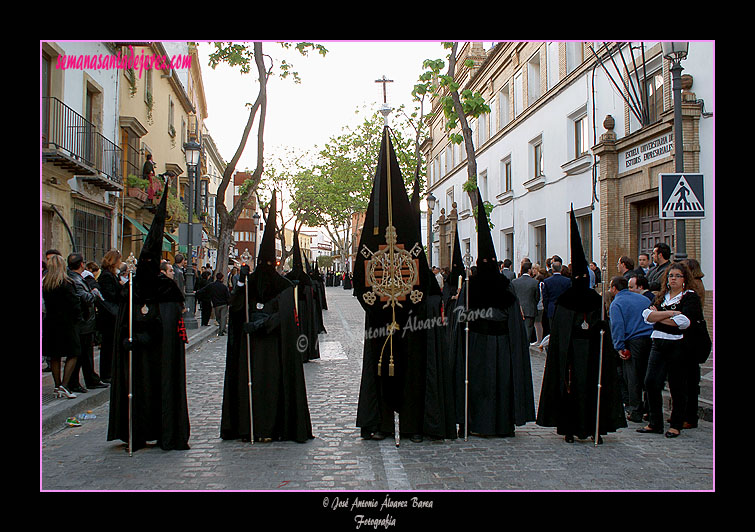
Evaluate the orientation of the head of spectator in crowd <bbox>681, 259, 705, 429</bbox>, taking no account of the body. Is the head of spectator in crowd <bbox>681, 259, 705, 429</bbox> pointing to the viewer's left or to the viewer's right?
to the viewer's left

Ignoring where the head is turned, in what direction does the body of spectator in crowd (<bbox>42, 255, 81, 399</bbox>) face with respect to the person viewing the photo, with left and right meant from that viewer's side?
facing away from the viewer and to the right of the viewer

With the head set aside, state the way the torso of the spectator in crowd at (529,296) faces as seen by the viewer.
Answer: away from the camera

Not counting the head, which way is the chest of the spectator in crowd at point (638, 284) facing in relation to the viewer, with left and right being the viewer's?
facing to the left of the viewer

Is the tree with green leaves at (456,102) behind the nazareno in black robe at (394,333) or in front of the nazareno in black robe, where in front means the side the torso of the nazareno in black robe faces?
behind

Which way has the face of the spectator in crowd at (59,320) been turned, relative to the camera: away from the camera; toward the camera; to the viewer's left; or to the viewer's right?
away from the camera

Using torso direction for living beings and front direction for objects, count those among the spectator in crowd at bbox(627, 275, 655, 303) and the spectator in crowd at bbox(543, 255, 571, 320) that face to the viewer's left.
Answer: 1

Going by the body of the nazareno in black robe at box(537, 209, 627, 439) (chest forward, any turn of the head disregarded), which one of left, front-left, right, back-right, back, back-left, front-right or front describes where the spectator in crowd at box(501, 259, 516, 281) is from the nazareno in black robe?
back

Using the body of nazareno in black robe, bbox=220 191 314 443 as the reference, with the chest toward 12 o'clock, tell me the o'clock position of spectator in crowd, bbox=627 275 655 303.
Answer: The spectator in crowd is roughly at 9 o'clock from the nazareno in black robe.
